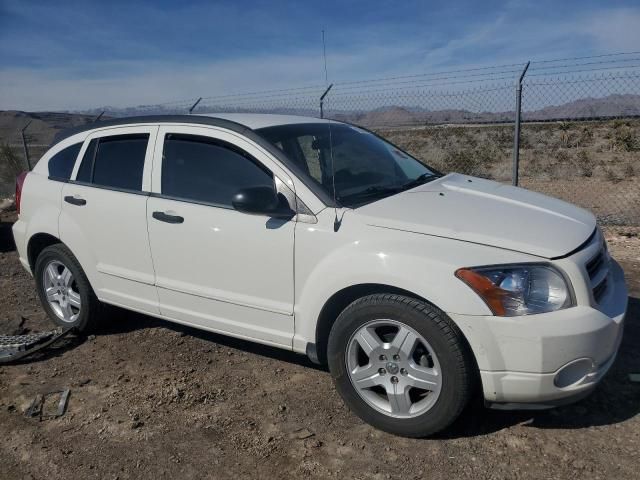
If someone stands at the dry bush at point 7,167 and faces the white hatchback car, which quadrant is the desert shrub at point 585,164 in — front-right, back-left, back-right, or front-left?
front-left

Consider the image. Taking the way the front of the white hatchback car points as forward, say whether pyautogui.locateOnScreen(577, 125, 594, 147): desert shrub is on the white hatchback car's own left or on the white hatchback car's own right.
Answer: on the white hatchback car's own left

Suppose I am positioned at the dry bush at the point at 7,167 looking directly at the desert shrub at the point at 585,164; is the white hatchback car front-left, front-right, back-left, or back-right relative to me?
front-right

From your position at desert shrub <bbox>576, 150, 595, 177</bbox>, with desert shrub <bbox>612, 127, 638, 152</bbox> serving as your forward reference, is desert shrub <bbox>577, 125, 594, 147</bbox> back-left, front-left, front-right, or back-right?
front-left

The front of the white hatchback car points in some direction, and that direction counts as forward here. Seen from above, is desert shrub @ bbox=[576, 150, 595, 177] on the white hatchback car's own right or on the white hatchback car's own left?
on the white hatchback car's own left

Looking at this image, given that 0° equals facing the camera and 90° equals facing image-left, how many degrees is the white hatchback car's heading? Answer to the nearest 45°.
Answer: approximately 315°

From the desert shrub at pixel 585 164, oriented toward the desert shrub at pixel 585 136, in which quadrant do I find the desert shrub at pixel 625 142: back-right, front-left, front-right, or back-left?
front-right

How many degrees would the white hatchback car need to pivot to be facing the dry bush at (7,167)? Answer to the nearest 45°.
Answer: approximately 180°

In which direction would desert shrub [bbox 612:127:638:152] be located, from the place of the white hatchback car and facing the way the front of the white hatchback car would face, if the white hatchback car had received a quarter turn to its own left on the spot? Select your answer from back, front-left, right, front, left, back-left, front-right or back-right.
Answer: front
